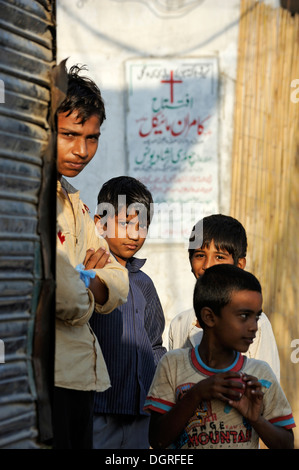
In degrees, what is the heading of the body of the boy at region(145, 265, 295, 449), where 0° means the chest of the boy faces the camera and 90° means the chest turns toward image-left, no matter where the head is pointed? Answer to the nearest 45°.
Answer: approximately 0°

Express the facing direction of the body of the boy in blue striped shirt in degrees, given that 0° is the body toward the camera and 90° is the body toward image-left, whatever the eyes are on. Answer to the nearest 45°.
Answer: approximately 315°

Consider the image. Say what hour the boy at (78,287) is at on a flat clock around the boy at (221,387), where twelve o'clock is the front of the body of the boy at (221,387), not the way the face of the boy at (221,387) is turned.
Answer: the boy at (78,287) is roughly at 3 o'clock from the boy at (221,387).

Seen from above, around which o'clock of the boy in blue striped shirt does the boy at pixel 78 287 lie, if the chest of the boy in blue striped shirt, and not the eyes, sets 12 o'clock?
The boy is roughly at 2 o'clock from the boy in blue striped shirt.

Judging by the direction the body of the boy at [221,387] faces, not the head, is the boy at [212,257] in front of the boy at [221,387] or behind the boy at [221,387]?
behind
